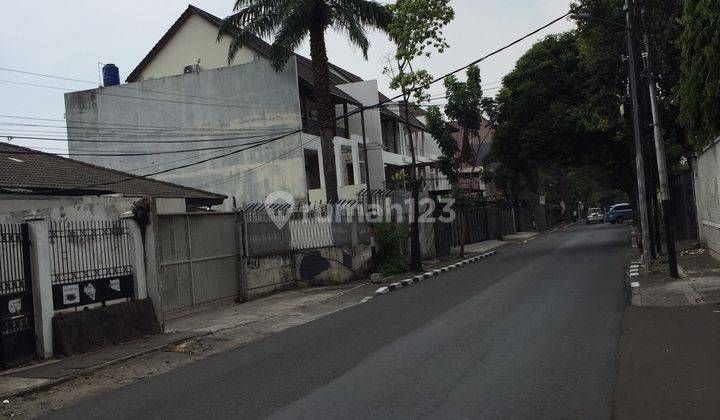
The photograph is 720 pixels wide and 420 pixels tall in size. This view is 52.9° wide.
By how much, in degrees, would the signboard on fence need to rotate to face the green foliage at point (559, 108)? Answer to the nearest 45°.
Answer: approximately 90° to its left

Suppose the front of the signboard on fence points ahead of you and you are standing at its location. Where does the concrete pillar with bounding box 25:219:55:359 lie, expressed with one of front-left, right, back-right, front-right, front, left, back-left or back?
right

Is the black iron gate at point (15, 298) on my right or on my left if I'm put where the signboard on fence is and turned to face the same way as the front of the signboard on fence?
on my right

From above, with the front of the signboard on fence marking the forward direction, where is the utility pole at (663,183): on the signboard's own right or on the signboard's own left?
on the signboard's own left

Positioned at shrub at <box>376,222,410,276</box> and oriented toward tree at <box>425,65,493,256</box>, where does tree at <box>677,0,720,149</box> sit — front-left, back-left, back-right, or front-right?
back-right

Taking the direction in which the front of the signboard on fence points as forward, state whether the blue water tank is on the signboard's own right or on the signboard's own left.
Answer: on the signboard's own left

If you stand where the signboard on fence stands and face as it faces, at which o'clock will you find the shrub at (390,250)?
The shrub is roughly at 9 o'clock from the signboard on fence.

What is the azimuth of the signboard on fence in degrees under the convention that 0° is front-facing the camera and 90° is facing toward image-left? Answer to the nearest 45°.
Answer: approximately 315°

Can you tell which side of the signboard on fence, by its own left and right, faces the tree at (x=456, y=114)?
left

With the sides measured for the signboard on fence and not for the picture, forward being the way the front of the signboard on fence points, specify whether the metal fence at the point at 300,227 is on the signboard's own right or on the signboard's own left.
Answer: on the signboard's own left

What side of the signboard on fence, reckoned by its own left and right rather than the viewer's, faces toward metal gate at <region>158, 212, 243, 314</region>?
left

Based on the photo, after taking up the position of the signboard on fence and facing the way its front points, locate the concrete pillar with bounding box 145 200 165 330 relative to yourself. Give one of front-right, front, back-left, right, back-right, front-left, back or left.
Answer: left
